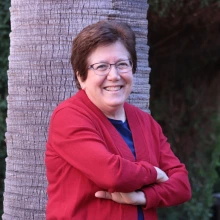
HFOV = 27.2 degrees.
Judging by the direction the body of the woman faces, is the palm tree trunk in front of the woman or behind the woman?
behind

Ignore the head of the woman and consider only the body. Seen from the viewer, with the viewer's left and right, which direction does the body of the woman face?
facing the viewer and to the right of the viewer
